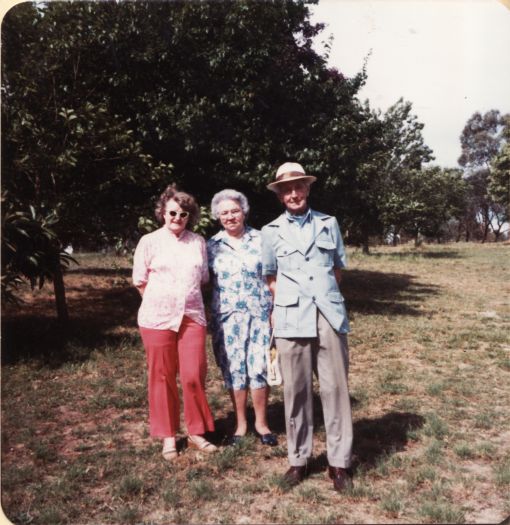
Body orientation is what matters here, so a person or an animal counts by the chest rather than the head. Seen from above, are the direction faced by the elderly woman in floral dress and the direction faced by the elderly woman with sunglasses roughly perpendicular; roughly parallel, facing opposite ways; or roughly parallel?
roughly parallel

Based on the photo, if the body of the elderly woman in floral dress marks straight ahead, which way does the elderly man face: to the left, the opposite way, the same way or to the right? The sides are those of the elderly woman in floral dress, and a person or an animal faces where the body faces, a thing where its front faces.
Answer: the same way

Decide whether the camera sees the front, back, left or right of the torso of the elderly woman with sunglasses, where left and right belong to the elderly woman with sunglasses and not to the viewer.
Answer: front

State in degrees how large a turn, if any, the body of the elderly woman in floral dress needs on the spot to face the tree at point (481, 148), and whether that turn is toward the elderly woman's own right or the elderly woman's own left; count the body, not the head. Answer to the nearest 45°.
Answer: approximately 135° to the elderly woman's own left

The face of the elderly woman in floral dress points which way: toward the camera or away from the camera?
toward the camera

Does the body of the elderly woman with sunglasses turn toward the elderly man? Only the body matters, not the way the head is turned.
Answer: no

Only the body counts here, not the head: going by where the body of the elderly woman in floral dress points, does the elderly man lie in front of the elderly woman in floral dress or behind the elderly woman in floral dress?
in front

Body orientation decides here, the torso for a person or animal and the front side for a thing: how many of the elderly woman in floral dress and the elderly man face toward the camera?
2

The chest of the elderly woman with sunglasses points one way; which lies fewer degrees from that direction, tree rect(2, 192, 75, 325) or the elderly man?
the elderly man

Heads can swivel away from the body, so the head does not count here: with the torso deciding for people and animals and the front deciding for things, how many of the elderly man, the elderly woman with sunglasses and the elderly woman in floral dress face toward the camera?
3

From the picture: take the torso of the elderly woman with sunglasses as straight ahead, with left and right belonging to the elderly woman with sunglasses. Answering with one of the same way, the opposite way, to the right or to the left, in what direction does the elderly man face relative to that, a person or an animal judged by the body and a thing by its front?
the same way

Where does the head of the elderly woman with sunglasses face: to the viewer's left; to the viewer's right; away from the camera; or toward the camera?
toward the camera

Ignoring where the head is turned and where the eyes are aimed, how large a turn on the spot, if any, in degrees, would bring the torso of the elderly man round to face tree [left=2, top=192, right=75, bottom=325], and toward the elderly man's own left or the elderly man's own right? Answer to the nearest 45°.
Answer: approximately 135° to the elderly man's own right

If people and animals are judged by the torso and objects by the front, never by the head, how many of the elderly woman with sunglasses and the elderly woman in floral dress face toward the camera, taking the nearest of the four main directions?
2

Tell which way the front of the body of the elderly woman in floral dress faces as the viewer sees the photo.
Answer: toward the camera
